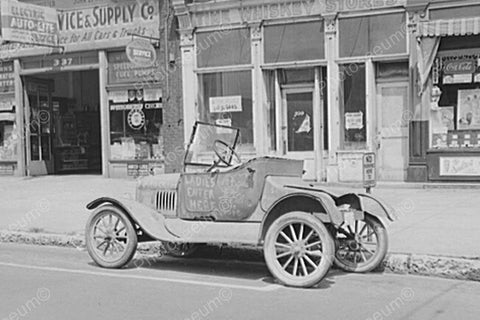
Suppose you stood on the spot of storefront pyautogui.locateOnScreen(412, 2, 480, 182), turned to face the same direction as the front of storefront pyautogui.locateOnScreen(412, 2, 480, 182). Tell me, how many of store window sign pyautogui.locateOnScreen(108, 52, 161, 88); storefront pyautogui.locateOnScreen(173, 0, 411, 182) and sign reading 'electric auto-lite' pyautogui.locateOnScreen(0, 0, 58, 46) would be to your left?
0

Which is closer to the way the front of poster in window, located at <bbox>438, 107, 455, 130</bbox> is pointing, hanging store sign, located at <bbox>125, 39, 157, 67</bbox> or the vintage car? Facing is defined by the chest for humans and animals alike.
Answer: the vintage car

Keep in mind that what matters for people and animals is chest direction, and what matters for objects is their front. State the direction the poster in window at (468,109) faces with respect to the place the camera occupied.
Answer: facing the viewer

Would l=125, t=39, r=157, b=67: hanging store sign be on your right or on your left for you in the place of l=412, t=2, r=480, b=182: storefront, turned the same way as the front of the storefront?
on your right

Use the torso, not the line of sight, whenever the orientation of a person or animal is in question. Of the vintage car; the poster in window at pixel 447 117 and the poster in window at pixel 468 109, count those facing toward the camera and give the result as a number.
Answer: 2

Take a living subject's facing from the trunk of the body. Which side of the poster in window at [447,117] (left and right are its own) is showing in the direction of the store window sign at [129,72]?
right

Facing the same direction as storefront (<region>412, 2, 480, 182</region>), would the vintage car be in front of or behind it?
in front

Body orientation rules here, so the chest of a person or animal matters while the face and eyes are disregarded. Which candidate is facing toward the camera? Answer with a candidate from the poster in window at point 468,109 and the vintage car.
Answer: the poster in window

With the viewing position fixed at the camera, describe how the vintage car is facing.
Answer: facing away from the viewer and to the left of the viewer

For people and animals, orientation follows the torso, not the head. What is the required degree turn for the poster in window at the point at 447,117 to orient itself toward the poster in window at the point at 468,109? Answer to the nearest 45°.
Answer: approximately 90° to its left

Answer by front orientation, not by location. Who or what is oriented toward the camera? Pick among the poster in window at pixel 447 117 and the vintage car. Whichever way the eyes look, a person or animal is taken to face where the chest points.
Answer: the poster in window

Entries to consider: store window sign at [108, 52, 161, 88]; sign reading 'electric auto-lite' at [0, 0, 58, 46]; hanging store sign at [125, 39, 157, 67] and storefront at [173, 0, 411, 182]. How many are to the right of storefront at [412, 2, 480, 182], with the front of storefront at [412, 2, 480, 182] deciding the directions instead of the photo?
4

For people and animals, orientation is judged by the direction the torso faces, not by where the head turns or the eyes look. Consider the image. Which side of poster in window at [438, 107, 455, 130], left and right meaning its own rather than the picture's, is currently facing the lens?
front

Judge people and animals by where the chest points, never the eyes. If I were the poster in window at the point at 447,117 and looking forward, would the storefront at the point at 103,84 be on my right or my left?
on my right

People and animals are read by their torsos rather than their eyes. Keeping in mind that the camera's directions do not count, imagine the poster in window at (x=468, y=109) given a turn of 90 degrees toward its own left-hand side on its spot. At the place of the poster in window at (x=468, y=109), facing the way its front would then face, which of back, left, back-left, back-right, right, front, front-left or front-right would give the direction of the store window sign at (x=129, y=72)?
back

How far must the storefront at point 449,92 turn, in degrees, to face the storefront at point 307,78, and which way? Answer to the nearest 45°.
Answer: approximately 90° to its right

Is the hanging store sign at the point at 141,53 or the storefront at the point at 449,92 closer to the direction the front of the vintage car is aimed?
the hanging store sign

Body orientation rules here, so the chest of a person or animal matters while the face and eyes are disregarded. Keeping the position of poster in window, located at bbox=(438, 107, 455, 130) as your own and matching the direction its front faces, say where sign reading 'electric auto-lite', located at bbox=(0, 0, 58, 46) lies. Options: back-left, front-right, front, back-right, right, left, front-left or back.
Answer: right
